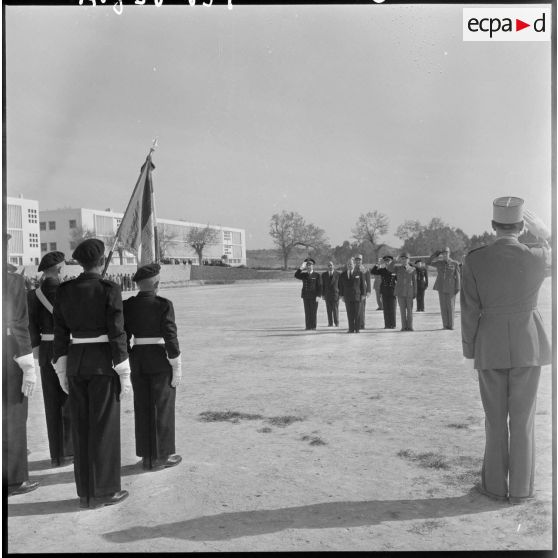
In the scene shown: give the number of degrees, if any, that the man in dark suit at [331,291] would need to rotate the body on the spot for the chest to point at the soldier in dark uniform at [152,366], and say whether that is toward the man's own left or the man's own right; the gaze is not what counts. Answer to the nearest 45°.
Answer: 0° — they already face them

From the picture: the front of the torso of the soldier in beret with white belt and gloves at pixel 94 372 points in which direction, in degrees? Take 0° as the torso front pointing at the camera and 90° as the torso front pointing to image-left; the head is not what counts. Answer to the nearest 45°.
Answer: approximately 225°

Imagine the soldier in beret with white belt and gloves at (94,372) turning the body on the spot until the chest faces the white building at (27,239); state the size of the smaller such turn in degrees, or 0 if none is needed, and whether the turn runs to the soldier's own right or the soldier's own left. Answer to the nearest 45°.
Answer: approximately 45° to the soldier's own left

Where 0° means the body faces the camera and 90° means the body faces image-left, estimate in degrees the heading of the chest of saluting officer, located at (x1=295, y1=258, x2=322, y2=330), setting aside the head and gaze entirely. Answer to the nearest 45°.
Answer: approximately 0°

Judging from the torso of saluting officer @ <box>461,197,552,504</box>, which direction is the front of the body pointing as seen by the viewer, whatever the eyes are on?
away from the camera

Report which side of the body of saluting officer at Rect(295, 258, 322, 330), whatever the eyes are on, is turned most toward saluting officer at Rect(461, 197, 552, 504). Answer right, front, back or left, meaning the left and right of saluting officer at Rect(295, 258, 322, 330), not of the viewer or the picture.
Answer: front

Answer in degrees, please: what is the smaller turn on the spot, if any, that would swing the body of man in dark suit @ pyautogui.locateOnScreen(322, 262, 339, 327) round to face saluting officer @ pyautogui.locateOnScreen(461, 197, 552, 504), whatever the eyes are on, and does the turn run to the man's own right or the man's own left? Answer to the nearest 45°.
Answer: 0° — they already face them

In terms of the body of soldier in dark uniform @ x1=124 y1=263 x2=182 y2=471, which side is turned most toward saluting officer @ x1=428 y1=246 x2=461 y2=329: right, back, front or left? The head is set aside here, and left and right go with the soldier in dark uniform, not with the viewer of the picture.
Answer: front

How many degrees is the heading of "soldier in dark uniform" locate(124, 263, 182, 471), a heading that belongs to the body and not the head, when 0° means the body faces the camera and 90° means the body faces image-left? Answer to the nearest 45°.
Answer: approximately 225°

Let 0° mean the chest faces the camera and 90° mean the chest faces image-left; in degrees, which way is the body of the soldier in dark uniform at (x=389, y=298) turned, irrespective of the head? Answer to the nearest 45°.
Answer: approximately 0°

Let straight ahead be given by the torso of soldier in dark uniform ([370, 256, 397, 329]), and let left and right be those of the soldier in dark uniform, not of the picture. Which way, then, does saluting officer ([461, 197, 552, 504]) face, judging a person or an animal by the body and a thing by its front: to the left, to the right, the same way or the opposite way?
the opposite way

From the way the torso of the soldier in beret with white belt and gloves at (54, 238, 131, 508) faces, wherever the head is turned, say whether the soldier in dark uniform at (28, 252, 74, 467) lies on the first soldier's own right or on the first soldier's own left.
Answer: on the first soldier's own left

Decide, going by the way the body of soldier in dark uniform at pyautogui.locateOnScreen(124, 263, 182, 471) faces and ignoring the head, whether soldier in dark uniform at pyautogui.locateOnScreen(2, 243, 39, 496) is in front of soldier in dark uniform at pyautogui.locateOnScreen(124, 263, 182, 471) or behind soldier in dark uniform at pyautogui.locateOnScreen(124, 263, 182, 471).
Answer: behind

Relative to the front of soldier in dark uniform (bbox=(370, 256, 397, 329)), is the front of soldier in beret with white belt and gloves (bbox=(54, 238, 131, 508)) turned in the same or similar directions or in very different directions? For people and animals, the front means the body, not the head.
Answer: very different directions
